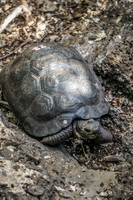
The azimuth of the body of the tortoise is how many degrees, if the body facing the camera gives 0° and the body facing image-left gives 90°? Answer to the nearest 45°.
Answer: approximately 315°

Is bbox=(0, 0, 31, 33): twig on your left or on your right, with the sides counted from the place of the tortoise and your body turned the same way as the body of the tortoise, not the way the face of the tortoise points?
on your left
